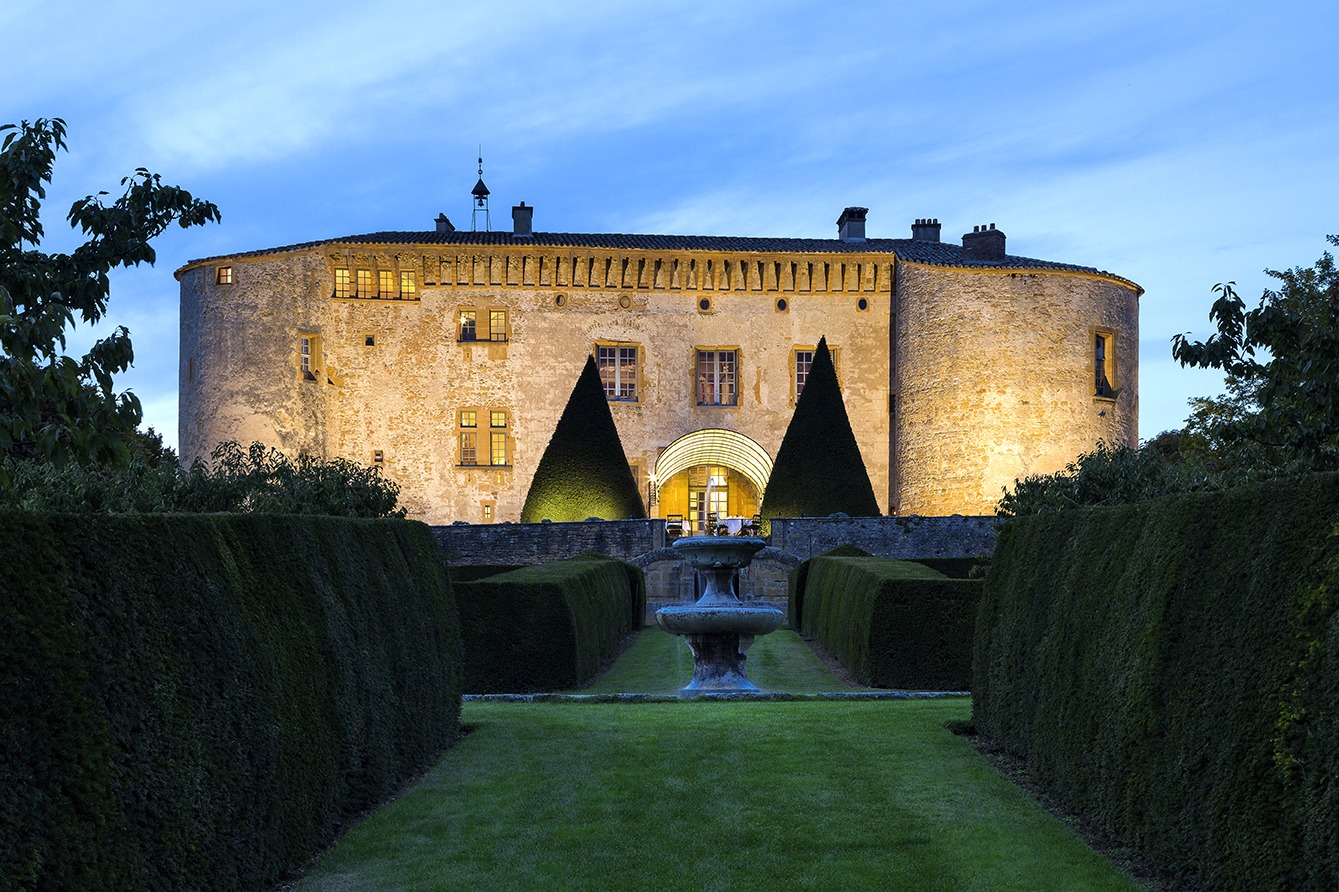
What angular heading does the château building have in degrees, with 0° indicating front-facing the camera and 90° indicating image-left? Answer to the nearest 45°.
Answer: approximately 0°

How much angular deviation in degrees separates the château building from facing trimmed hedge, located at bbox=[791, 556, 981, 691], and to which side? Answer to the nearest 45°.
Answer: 0° — it already faces it

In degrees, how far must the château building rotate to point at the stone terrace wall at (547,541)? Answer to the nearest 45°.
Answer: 0° — it already faces it

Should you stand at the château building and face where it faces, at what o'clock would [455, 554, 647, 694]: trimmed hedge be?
The trimmed hedge is roughly at 12 o'clock from the château building.

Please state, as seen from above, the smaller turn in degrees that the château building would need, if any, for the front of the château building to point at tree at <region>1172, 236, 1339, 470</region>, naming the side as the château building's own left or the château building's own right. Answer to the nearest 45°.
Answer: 0° — it already faces it

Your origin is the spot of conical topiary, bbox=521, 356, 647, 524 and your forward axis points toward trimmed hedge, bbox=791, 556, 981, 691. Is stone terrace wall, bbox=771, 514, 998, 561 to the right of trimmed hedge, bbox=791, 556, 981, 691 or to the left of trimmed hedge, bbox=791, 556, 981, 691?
left

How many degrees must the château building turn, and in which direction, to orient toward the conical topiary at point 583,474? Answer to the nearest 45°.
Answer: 0° — it already faces it

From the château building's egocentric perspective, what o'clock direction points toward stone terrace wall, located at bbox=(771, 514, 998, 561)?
The stone terrace wall is roughly at 11 o'clock from the château building.

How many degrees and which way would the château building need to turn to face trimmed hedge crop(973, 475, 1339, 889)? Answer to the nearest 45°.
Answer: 0° — it already faces it
